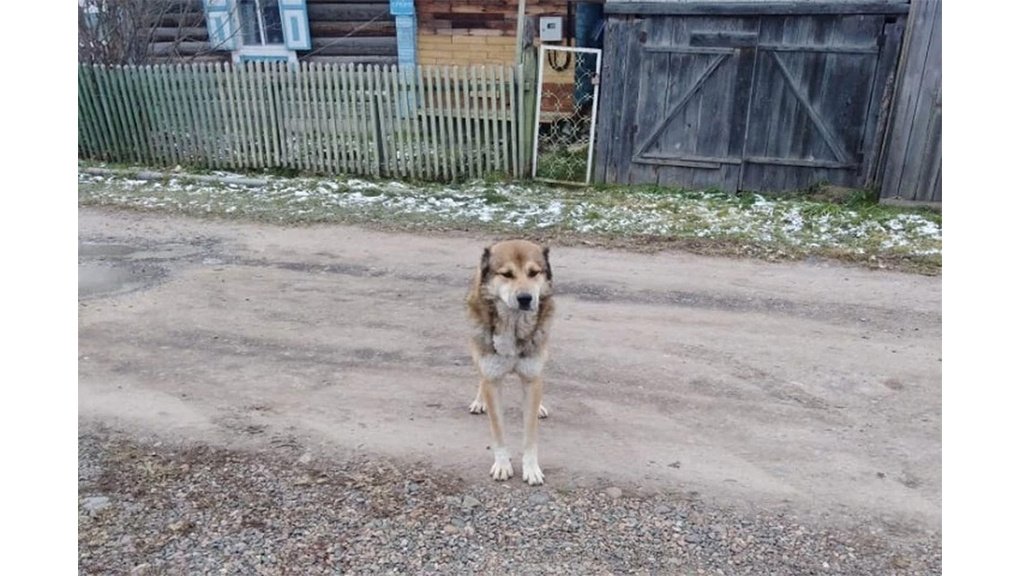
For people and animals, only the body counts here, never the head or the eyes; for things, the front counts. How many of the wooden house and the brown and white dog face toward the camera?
2

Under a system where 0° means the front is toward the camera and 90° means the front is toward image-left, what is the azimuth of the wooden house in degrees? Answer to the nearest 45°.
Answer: approximately 0°

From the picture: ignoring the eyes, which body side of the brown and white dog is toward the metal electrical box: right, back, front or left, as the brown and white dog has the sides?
back

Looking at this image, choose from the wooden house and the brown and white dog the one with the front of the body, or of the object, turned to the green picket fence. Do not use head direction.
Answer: the wooden house

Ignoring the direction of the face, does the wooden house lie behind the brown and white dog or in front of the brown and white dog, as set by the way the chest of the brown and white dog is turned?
behind

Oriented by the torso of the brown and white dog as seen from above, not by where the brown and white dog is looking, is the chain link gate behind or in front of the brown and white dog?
behind

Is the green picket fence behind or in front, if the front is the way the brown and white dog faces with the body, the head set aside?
behind

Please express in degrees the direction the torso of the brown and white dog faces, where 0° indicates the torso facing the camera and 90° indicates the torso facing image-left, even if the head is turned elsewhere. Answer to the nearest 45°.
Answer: approximately 0°

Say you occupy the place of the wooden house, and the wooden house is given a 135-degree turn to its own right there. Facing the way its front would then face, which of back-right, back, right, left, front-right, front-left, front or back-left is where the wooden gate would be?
back

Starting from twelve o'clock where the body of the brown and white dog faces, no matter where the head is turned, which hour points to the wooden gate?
The wooden gate is roughly at 7 o'clock from the brown and white dog.

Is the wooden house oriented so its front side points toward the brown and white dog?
yes
